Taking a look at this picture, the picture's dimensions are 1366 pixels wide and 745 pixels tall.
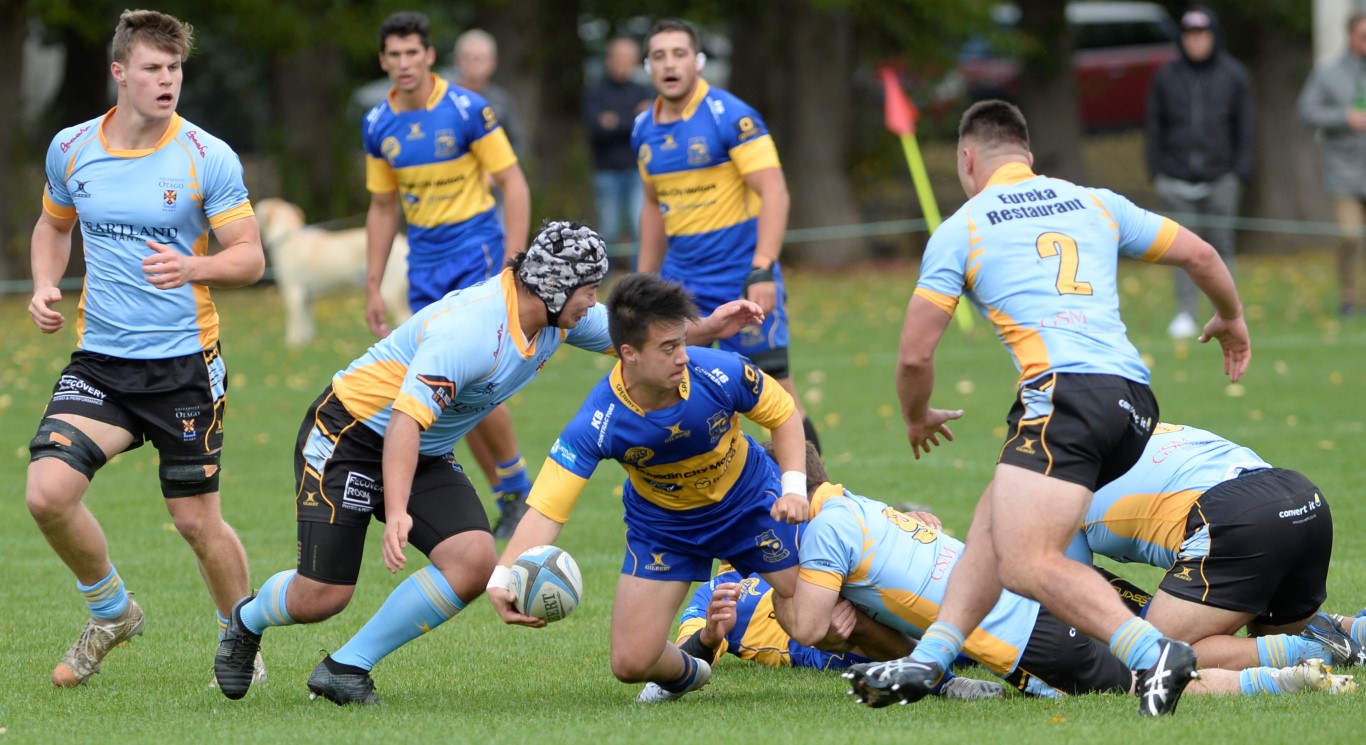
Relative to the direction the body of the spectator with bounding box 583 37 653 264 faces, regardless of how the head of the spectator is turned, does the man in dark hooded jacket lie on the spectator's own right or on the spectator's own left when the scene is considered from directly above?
on the spectator's own left

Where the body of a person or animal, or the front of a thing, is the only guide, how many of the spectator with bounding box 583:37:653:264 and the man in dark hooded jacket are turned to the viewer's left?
0

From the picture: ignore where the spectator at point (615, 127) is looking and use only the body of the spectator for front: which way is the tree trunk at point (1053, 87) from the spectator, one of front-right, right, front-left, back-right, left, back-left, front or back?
back-left

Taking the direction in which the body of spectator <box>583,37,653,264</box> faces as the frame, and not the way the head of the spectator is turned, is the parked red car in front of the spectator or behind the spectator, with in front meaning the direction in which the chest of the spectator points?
behind

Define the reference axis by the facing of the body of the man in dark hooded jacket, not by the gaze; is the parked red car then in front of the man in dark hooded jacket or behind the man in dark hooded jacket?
behind
